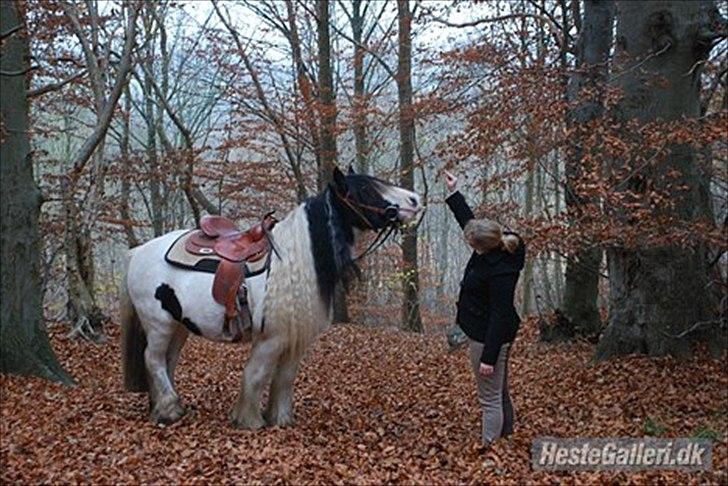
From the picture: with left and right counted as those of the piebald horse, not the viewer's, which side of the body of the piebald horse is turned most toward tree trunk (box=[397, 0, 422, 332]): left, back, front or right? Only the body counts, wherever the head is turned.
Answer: left

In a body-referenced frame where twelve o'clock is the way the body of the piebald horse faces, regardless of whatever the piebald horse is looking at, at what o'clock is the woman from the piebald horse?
The woman is roughly at 1 o'clock from the piebald horse.

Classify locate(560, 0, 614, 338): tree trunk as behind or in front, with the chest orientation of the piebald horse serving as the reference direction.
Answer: in front

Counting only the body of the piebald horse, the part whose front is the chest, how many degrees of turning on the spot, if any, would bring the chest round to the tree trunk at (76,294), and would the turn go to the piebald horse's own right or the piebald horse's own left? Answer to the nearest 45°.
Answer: approximately 135° to the piebald horse's own left

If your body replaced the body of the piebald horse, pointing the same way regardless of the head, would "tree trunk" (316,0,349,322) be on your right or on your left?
on your left

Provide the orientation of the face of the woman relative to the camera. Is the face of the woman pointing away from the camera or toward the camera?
away from the camera

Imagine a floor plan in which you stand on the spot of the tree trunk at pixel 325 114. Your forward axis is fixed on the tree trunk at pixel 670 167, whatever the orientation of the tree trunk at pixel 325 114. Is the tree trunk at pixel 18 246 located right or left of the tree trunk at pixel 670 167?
right

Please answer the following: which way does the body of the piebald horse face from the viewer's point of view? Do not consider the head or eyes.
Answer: to the viewer's right

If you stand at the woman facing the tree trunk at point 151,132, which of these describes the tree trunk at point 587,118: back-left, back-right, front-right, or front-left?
front-right

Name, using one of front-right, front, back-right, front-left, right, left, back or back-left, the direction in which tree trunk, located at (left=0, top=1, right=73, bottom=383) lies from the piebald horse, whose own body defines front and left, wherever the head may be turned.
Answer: back-left

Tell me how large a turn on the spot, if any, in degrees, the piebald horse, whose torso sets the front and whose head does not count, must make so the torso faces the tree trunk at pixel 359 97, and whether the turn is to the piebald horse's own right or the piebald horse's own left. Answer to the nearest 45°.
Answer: approximately 90° to the piebald horse's own left

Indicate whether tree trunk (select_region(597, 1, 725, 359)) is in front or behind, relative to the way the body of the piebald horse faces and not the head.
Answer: in front

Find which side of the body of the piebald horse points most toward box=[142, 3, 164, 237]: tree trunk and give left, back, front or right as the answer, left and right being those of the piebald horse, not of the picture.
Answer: left
